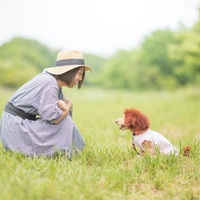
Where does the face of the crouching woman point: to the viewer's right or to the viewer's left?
to the viewer's right

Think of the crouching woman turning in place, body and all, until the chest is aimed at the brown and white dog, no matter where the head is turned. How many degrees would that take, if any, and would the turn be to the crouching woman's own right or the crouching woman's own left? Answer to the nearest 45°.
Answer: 0° — they already face it

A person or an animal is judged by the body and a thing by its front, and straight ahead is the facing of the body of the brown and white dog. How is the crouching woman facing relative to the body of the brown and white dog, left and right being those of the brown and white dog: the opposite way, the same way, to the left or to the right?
the opposite way

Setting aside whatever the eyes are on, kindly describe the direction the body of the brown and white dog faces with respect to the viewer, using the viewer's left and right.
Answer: facing to the left of the viewer

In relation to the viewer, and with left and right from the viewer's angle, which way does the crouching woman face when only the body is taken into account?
facing to the right of the viewer

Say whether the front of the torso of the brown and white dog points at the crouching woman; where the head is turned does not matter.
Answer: yes

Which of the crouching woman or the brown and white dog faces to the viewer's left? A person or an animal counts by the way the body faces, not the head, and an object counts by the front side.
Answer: the brown and white dog

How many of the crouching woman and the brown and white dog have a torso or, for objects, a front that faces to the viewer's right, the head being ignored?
1
